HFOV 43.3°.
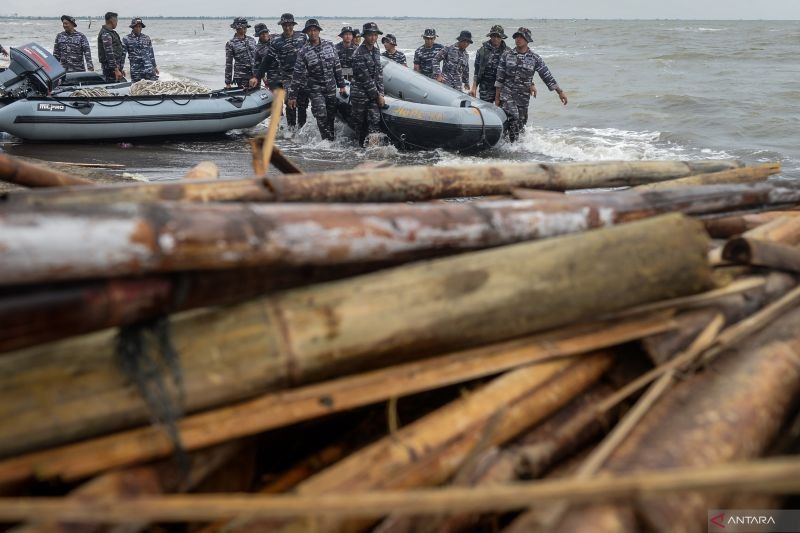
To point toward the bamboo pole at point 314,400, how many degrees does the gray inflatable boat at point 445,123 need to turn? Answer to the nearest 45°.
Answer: approximately 45° to its right

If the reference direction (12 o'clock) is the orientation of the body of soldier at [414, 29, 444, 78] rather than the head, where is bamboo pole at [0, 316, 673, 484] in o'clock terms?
The bamboo pole is roughly at 12 o'clock from the soldier.

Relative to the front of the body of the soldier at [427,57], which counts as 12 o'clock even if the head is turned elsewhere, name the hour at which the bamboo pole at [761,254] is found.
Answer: The bamboo pole is roughly at 12 o'clock from the soldier.

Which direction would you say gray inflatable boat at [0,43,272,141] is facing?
to the viewer's right
